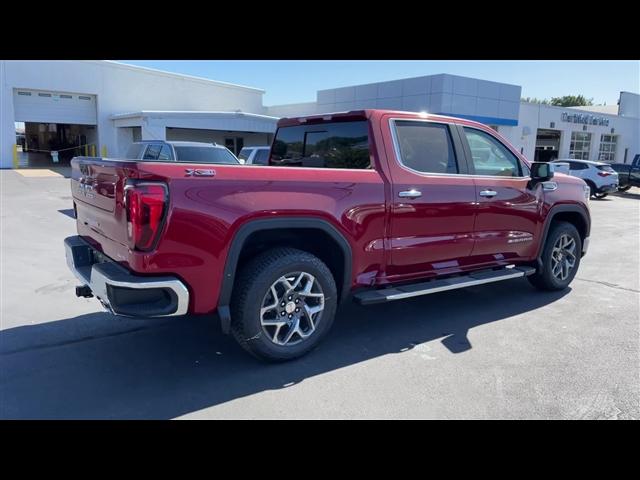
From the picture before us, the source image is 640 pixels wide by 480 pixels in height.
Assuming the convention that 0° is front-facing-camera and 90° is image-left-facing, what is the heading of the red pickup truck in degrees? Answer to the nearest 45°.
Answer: approximately 225°

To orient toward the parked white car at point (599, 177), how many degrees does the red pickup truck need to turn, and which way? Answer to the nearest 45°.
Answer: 0° — it already faces it

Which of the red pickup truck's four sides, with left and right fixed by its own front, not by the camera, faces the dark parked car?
front

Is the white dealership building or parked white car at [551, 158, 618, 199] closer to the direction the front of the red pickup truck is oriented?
the parked white car

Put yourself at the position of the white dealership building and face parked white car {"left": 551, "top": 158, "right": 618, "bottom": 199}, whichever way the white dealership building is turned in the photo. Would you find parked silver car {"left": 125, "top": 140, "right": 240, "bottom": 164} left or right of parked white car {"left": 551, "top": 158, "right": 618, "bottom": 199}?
right

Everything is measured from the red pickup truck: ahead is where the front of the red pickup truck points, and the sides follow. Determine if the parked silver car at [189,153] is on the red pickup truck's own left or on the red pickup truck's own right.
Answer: on the red pickup truck's own left

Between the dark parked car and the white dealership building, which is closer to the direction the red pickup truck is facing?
the dark parked car

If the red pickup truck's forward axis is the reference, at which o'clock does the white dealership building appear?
The white dealership building is roughly at 10 o'clock from the red pickup truck.
